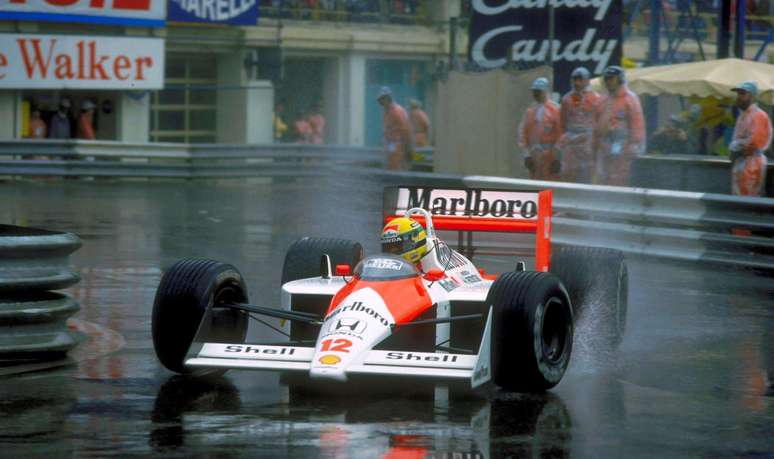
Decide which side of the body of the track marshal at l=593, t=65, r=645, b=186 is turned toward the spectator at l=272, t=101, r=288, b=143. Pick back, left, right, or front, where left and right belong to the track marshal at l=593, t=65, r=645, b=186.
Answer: right

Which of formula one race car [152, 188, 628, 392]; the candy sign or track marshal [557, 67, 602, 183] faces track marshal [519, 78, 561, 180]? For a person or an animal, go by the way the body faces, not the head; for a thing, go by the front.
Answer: the candy sign

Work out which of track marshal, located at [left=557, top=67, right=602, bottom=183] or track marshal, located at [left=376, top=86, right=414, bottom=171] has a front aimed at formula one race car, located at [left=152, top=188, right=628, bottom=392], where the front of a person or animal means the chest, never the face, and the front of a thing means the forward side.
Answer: track marshal, located at [left=557, top=67, right=602, bottom=183]
